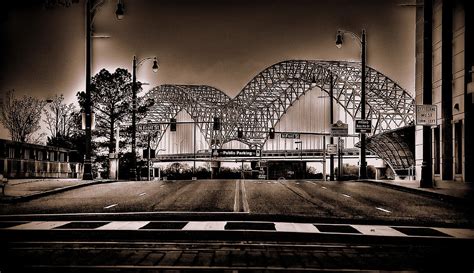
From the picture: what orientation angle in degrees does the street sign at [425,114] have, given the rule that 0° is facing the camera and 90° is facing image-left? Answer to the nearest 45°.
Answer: approximately 0°
